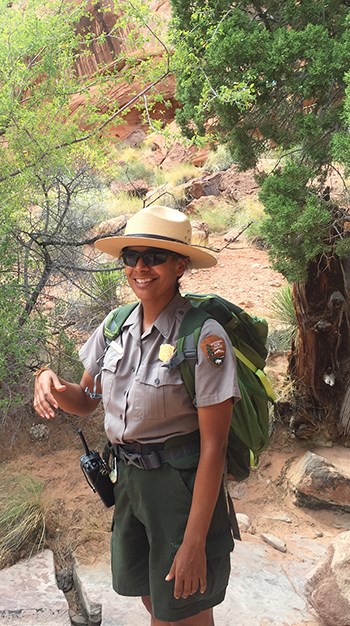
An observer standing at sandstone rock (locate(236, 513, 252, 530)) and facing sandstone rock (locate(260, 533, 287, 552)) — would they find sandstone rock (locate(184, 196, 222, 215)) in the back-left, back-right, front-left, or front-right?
back-left

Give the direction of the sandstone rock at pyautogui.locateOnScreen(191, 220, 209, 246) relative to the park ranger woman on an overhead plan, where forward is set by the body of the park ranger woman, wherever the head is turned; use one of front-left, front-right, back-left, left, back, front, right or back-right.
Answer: back-right

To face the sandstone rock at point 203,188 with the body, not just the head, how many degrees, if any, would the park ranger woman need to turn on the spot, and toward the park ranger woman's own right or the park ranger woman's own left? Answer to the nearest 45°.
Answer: approximately 135° to the park ranger woman's own right

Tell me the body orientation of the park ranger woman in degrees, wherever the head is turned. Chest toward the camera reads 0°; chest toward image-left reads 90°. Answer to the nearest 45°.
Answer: approximately 45°

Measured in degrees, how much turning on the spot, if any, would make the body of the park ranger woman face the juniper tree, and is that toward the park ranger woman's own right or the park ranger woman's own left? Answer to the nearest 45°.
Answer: approximately 180°

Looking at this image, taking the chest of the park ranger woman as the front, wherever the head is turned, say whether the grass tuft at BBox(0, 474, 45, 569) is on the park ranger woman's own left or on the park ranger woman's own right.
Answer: on the park ranger woman's own right

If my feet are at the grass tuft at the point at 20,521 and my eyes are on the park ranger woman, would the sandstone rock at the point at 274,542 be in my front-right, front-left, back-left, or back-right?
front-left

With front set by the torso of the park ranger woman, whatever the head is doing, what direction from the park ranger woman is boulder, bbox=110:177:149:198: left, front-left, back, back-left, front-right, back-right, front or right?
back-right

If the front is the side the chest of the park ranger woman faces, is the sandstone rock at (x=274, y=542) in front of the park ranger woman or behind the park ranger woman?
behind

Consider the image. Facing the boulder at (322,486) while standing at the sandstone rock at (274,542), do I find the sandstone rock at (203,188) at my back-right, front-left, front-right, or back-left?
front-left
